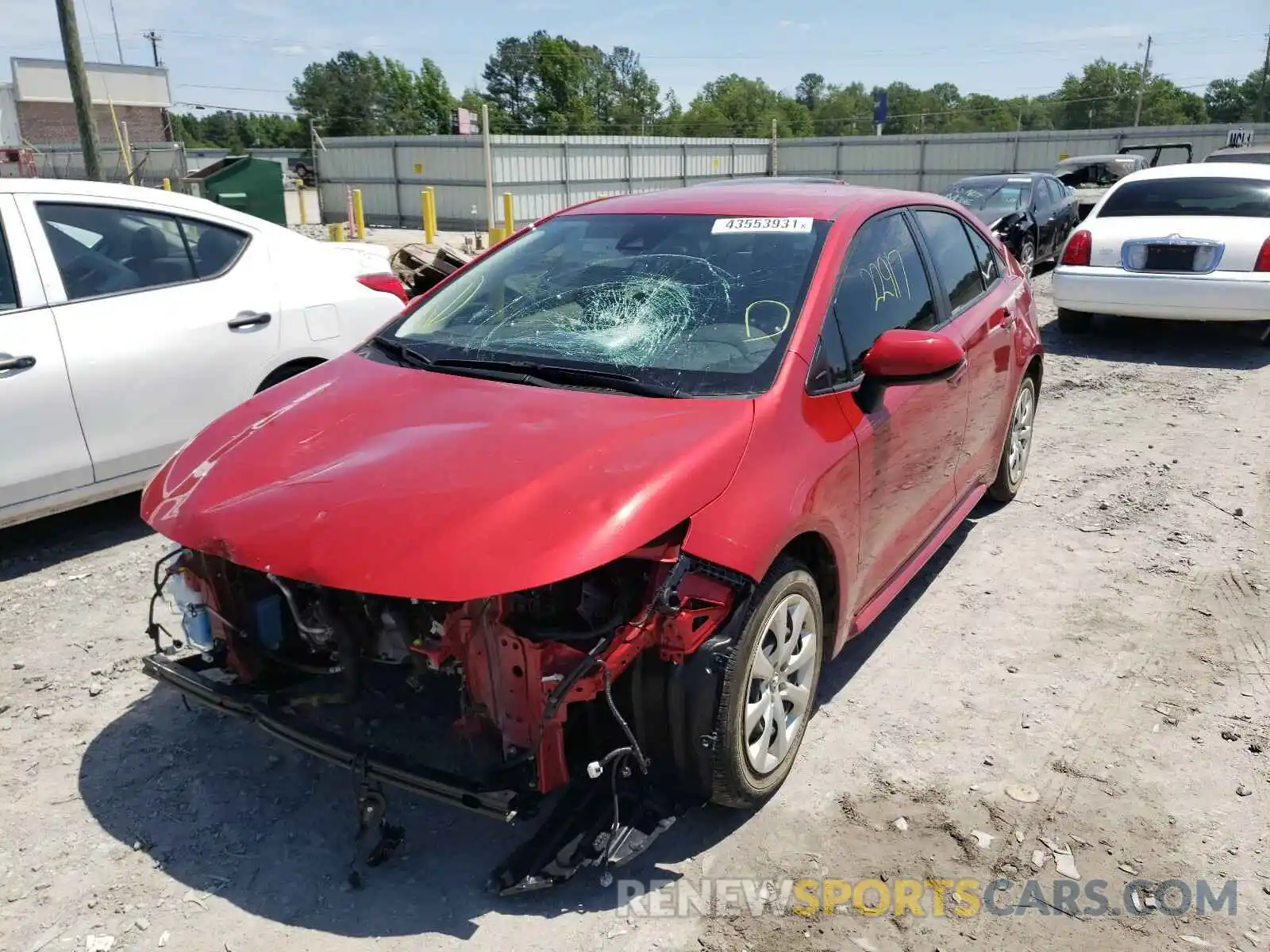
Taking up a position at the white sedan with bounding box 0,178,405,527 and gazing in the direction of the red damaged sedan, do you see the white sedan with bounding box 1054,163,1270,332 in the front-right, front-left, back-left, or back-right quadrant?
front-left

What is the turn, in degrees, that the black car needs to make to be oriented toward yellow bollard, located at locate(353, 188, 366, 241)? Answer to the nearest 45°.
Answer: approximately 45° to its right

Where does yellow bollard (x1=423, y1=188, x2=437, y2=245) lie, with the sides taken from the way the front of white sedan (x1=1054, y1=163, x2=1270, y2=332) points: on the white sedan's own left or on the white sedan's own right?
on the white sedan's own left

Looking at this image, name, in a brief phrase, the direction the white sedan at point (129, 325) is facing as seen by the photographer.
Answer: facing to the left of the viewer

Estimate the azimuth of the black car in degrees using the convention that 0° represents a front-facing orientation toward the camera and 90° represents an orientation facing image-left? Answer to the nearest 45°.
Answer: approximately 45°

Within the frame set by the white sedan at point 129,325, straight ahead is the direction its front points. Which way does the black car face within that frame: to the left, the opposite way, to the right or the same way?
the same way

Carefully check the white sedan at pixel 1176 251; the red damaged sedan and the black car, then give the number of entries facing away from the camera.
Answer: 1

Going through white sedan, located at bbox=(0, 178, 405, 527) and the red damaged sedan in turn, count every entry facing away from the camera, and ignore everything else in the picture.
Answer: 0

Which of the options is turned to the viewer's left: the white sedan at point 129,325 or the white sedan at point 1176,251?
the white sedan at point 129,325

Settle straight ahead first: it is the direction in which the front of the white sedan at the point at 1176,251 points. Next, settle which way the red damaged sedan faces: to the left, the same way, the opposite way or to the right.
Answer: the opposite way

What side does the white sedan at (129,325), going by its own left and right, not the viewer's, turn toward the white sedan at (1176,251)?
back

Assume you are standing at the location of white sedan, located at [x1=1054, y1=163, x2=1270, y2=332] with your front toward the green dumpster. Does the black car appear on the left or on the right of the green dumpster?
right

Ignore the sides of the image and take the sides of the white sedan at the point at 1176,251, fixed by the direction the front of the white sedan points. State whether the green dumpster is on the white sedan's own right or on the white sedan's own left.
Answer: on the white sedan's own left

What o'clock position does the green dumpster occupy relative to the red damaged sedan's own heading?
The green dumpster is roughly at 4 o'clock from the red damaged sedan.

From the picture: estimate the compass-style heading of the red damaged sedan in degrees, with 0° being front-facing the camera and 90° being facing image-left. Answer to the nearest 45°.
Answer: approximately 45°

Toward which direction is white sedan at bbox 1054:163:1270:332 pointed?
away from the camera
